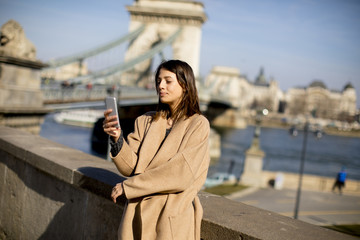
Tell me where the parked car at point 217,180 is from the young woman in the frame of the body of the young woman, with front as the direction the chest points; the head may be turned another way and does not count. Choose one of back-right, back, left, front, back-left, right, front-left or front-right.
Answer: back-right

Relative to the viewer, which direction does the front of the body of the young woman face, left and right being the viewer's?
facing the viewer and to the left of the viewer

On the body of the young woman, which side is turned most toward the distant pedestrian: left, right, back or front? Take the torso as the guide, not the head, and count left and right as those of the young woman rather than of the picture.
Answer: back

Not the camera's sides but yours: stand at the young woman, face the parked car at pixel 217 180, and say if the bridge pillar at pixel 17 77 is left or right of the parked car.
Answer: left

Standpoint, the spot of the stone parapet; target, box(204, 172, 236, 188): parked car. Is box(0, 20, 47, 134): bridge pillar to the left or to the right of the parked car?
left

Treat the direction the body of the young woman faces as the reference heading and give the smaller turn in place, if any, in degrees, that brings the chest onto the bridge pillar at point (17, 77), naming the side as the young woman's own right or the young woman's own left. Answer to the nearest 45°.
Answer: approximately 90° to the young woman's own right

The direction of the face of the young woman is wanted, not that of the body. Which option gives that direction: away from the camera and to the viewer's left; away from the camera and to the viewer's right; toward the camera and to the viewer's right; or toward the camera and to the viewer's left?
toward the camera and to the viewer's left
